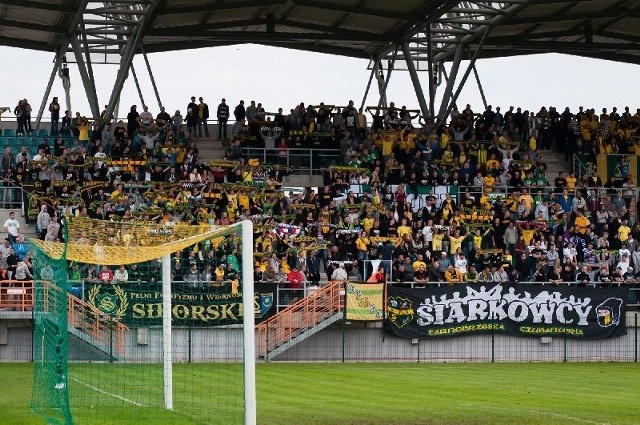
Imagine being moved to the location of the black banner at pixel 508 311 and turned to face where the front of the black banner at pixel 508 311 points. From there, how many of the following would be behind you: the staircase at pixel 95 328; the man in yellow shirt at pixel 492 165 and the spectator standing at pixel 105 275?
1

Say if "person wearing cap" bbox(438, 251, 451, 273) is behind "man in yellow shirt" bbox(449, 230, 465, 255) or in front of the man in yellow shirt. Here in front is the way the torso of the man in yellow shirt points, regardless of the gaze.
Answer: in front

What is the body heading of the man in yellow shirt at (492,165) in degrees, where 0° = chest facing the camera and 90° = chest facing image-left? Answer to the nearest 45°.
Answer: approximately 0°

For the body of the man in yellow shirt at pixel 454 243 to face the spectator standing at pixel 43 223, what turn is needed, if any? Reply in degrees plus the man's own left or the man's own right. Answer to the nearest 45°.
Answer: approximately 90° to the man's own right

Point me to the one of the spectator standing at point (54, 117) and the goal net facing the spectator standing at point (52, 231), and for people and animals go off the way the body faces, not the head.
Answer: the spectator standing at point (54, 117)

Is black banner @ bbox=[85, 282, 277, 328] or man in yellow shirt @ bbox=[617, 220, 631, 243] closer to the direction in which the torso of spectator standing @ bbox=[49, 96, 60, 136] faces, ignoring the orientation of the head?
the black banner

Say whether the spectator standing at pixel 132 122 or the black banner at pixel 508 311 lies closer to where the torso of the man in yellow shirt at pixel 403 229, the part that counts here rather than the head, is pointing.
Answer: the black banner

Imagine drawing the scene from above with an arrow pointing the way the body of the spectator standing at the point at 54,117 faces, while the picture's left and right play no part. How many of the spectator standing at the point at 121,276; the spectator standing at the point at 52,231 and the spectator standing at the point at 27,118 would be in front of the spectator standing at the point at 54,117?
2

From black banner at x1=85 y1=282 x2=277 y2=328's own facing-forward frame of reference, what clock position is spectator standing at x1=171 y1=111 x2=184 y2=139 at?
The spectator standing is roughly at 6 o'clock from the black banner.

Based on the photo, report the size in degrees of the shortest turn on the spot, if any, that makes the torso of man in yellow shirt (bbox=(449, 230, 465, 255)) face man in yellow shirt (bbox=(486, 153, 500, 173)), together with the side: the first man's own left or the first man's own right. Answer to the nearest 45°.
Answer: approximately 180°

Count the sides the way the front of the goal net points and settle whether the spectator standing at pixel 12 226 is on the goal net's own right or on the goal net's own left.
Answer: on the goal net's own left

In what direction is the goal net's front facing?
to the viewer's right
